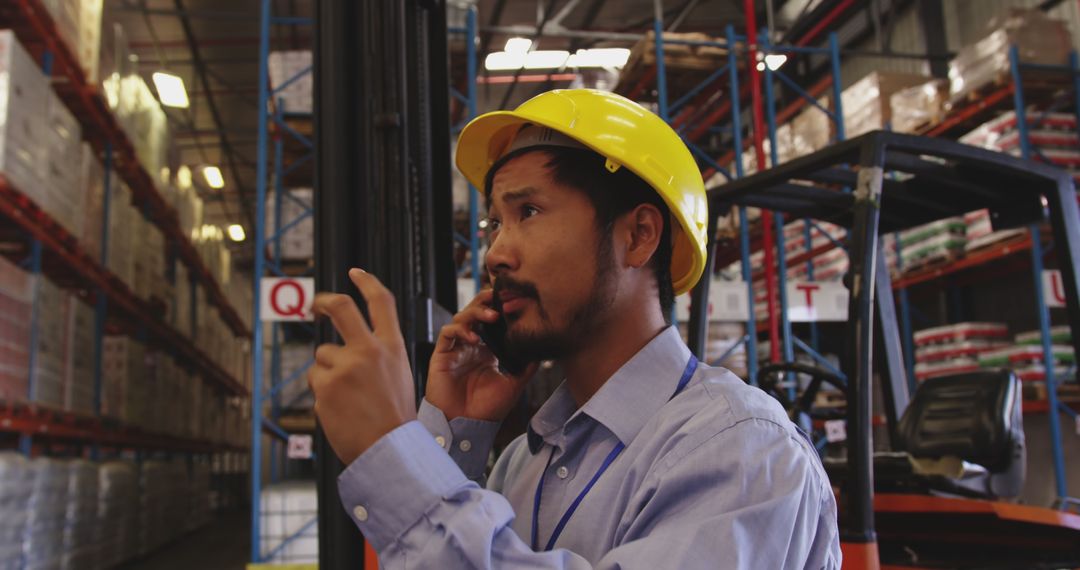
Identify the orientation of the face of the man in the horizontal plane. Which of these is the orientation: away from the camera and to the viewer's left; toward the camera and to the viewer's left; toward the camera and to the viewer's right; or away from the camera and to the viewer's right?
toward the camera and to the viewer's left

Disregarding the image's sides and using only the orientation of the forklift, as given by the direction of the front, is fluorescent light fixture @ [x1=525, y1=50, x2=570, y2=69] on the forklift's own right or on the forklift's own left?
on the forklift's own right

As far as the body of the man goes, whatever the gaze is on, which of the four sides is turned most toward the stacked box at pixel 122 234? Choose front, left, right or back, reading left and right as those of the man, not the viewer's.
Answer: right

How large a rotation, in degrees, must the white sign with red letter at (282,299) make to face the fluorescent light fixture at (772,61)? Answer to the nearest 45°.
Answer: approximately 90° to its left

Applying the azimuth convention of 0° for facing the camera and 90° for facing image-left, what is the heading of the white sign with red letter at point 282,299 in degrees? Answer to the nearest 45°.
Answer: approximately 0°

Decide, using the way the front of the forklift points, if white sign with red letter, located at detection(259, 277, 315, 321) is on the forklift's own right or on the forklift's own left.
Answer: on the forklift's own right

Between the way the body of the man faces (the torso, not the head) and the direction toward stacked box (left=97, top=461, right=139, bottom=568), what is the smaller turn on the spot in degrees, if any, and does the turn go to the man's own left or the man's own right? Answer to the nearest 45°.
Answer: approximately 90° to the man's own right

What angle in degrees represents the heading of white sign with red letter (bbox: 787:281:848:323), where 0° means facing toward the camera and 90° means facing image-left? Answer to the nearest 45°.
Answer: approximately 0°

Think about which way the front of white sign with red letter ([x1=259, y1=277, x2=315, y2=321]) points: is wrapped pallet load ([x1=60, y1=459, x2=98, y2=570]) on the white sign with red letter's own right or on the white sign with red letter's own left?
on the white sign with red letter's own right

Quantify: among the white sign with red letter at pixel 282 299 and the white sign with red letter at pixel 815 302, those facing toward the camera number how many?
2

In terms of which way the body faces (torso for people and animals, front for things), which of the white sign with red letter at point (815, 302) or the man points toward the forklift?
the white sign with red letter

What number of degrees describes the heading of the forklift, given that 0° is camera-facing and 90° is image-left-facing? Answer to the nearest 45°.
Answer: approximately 45°

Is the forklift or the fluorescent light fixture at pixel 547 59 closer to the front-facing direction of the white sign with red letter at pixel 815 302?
the forklift

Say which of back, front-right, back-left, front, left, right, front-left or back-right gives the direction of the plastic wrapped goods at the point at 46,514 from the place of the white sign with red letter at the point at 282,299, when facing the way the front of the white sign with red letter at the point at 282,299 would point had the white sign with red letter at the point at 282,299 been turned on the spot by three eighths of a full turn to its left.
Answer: back-left
